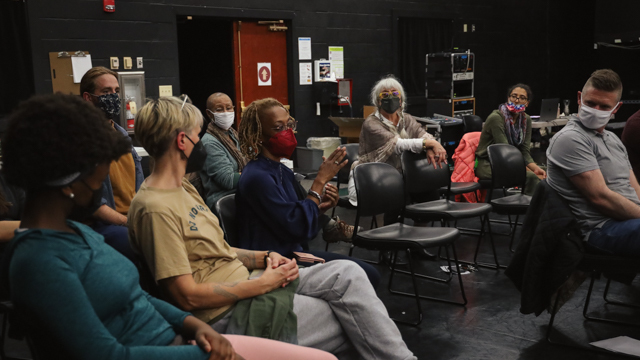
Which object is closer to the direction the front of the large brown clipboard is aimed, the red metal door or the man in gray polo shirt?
the man in gray polo shirt

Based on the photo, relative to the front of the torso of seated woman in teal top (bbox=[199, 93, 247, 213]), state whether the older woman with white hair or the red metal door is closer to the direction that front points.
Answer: the older woman with white hair

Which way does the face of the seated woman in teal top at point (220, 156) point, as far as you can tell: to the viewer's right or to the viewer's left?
to the viewer's right

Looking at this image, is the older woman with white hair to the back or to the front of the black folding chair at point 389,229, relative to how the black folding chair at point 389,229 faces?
to the back

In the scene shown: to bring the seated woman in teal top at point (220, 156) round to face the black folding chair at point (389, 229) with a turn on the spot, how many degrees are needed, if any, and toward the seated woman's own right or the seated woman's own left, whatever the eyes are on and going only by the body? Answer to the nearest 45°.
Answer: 0° — they already face it

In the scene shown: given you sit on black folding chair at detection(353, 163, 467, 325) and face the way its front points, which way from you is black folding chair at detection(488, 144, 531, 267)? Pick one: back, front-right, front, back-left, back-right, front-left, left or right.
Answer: left

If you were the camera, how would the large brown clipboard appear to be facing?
facing the viewer

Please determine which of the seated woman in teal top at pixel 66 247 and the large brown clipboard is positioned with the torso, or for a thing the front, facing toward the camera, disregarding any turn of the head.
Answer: the large brown clipboard

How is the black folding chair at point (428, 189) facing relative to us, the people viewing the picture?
facing the viewer and to the right of the viewer

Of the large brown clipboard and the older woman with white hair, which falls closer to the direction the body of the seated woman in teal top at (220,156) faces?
the older woman with white hair

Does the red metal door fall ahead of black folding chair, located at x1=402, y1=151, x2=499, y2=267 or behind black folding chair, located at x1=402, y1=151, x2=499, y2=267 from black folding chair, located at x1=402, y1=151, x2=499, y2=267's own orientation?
behind

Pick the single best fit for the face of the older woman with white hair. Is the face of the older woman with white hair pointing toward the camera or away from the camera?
toward the camera

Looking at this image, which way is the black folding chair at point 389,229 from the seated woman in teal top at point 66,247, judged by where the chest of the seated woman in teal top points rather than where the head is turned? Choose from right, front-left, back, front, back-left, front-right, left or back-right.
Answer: front-left

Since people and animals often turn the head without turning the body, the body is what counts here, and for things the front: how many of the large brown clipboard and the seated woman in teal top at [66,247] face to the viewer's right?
1

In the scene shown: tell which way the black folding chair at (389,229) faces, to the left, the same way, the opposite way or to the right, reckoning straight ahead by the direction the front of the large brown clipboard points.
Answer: the same way

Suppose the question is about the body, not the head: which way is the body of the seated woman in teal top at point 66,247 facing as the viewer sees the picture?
to the viewer's right
